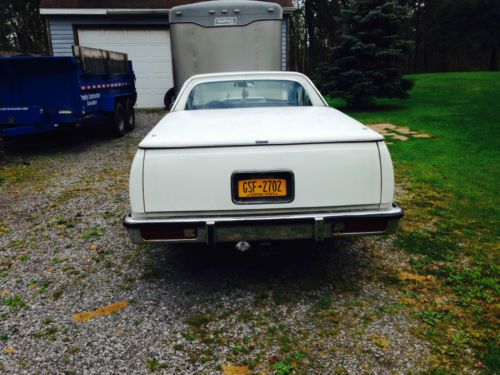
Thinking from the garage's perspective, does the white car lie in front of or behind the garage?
in front

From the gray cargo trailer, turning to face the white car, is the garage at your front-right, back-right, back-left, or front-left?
back-right

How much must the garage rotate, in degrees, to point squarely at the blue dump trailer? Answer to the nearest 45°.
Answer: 0° — it already faces it

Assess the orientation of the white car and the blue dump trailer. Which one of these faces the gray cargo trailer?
the white car

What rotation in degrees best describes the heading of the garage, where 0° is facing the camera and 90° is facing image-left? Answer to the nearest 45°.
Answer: approximately 0°

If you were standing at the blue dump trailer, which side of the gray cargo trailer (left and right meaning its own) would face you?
right

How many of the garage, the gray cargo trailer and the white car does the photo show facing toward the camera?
2

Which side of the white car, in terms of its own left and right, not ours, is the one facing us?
back

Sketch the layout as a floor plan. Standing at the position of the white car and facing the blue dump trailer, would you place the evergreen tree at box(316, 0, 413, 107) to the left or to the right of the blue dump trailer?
right

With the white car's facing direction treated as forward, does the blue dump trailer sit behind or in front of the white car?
in front

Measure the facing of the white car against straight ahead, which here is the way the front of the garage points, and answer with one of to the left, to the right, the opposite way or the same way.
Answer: the opposite way
